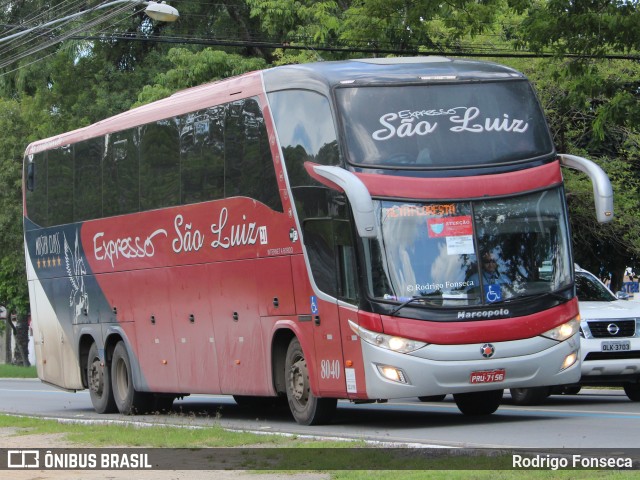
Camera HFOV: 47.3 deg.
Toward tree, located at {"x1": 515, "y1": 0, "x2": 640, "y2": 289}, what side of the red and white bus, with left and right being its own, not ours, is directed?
left

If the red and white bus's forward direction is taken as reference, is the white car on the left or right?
on its left

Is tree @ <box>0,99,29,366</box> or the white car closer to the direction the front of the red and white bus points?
the white car

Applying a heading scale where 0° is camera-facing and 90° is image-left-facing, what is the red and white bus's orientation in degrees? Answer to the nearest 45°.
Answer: approximately 315°

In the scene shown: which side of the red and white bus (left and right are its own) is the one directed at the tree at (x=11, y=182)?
back

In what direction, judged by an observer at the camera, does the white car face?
facing the viewer and to the right of the viewer

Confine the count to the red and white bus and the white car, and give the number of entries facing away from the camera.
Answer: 0

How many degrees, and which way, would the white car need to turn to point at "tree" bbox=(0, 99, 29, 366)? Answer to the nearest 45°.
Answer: approximately 180°

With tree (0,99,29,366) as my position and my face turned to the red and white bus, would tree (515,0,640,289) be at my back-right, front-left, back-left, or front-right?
front-left

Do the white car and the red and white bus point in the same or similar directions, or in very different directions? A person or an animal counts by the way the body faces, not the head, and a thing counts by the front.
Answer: same or similar directions
